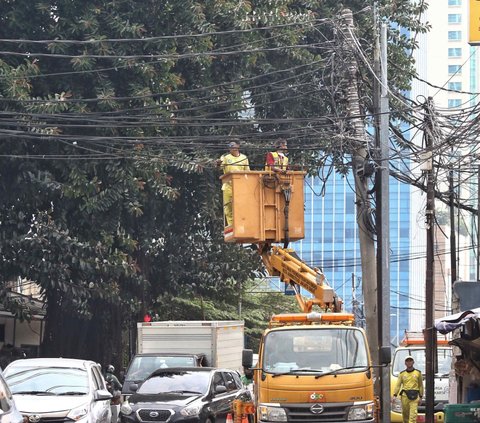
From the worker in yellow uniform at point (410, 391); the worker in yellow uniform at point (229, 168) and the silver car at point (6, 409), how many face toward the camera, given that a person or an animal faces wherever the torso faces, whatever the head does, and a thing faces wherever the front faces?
3

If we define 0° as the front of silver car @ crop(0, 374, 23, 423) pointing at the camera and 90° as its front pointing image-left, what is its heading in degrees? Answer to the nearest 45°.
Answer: approximately 0°

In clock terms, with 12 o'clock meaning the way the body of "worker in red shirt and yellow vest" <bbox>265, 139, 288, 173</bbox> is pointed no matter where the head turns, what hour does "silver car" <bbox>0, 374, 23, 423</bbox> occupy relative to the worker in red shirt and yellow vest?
The silver car is roughly at 2 o'clock from the worker in red shirt and yellow vest.

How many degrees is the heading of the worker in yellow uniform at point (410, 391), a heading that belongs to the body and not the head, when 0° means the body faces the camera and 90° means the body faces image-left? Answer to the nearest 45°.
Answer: approximately 0°

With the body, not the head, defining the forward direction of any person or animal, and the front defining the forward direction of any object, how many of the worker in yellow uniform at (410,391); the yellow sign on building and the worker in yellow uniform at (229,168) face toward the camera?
3

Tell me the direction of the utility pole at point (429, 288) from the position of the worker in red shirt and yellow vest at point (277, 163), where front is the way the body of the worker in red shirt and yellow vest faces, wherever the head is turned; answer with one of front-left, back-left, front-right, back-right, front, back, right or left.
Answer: front-left

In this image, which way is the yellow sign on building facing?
toward the camera

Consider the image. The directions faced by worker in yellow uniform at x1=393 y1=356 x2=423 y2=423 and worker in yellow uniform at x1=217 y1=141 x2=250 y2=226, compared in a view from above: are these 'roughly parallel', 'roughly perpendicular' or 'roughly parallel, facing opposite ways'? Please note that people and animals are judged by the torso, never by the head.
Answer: roughly parallel

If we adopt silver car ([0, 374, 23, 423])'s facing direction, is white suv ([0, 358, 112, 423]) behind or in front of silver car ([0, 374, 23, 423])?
behind

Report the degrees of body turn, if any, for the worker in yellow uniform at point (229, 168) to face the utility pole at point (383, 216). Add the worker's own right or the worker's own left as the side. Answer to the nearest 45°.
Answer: approximately 90° to the worker's own left

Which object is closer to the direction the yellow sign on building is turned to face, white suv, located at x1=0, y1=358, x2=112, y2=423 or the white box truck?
the white suv

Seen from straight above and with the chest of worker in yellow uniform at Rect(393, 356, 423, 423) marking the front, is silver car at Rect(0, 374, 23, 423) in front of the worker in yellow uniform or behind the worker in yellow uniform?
in front

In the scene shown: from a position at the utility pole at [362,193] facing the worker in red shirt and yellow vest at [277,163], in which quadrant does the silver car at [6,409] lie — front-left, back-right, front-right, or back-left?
front-left
